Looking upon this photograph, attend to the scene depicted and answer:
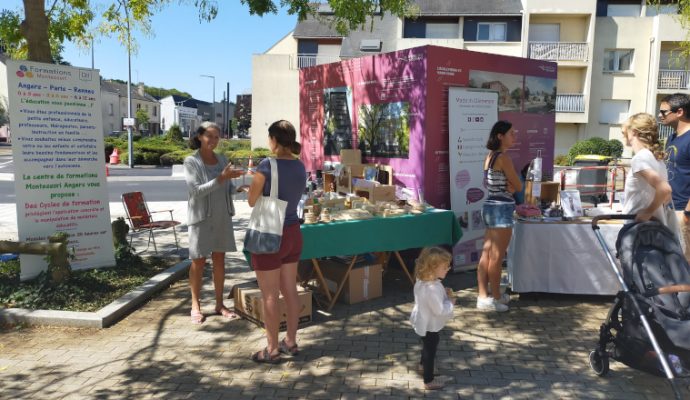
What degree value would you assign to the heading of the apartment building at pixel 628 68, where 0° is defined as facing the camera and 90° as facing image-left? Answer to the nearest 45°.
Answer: approximately 0°

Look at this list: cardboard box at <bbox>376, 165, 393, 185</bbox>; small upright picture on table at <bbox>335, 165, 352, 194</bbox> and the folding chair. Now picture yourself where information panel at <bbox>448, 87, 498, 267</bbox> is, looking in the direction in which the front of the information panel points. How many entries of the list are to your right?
3

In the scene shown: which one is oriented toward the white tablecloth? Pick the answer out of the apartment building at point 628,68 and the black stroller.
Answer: the apartment building

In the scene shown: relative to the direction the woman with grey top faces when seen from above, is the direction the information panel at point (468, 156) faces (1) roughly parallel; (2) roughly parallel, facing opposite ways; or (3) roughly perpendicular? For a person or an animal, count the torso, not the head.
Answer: roughly perpendicular

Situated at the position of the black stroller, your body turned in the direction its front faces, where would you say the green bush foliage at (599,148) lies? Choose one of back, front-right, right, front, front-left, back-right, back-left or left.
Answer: back-left

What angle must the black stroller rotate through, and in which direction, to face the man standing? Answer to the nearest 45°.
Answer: approximately 135° to its left
